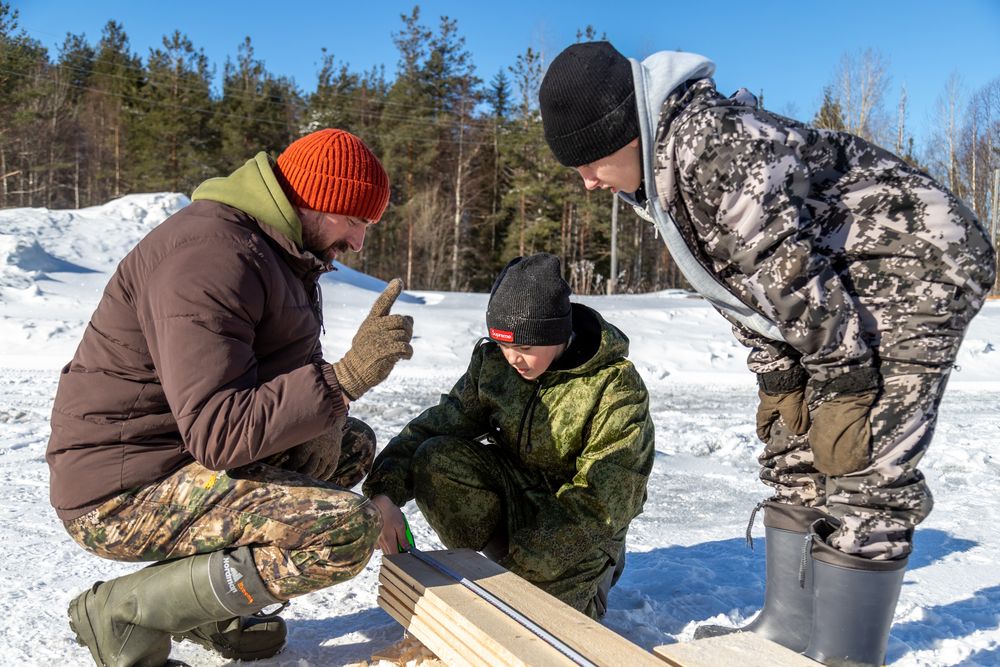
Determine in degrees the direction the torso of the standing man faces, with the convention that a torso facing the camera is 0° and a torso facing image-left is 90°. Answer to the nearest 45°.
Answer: approximately 90°

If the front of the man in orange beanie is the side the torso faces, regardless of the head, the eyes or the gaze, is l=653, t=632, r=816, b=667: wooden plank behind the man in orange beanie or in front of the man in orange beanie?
in front

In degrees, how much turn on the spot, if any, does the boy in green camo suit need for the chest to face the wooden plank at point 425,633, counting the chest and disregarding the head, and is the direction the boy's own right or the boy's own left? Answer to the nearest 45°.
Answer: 0° — they already face it

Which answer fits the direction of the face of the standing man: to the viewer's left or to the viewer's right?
to the viewer's left

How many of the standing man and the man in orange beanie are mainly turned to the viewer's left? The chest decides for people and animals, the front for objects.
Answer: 1

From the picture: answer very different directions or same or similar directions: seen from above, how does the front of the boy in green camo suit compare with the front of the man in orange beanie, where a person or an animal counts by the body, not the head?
very different directions

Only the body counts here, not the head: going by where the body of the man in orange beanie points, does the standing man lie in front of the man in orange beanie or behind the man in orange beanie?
in front

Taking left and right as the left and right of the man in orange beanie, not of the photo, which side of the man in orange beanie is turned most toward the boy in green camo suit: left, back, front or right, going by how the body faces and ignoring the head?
front

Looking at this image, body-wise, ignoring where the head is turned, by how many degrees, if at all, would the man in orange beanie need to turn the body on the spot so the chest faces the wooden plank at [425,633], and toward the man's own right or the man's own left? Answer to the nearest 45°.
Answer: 0° — they already face it

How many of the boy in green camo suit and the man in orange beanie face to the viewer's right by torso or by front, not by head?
1

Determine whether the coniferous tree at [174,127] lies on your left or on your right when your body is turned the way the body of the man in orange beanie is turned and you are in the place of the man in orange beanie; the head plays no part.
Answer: on your left

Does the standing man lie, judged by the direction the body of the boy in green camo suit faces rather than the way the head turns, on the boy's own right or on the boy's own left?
on the boy's own left

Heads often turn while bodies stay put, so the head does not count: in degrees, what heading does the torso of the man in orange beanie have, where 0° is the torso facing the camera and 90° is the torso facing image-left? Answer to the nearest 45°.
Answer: approximately 270°

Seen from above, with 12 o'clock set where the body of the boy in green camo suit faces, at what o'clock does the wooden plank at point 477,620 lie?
The wooden plank is roughly at 11 o'clock from the boy in green camo suit.

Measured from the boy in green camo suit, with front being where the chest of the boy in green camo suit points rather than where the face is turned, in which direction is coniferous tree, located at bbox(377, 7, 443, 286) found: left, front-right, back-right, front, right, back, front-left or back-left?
back-right

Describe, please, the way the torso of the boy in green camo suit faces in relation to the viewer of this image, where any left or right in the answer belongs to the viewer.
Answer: facing the viewer and to the left of the viewer
